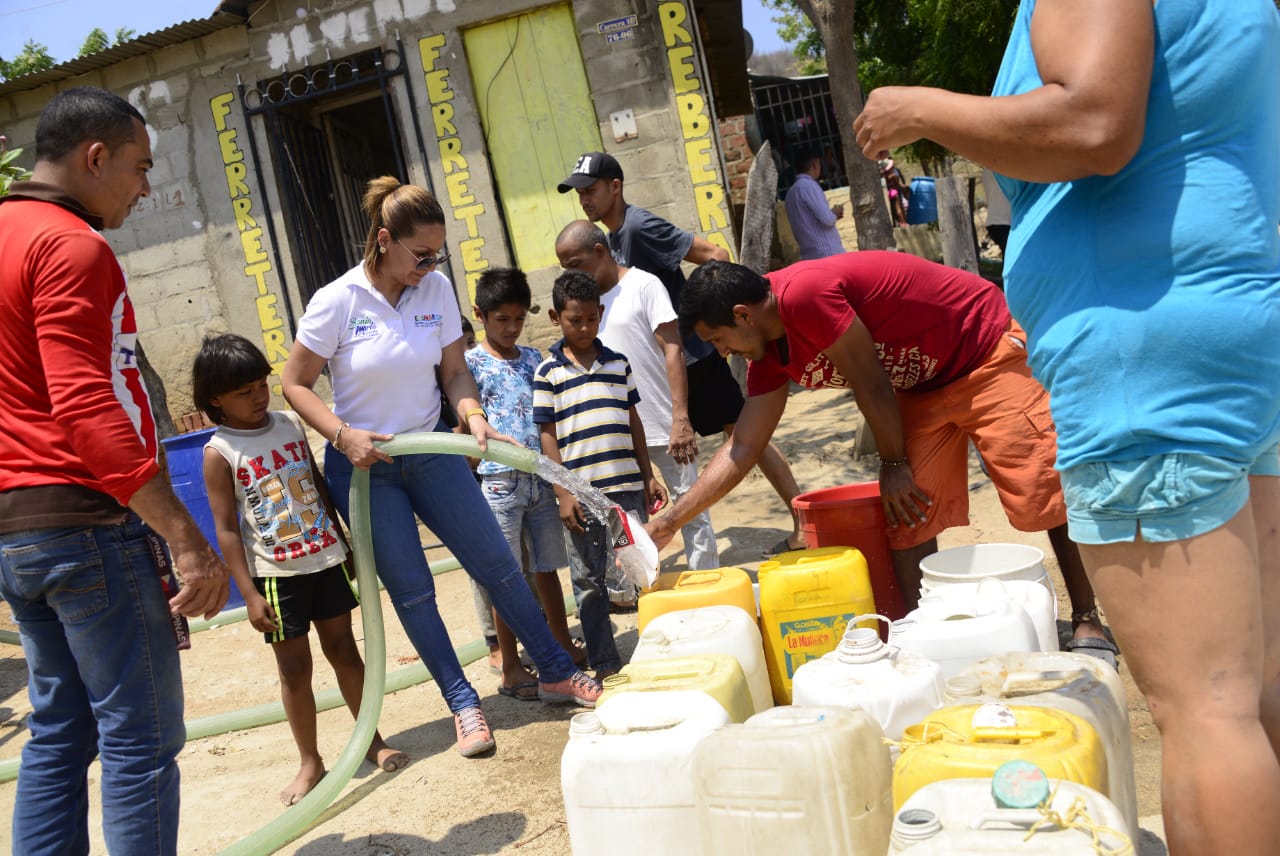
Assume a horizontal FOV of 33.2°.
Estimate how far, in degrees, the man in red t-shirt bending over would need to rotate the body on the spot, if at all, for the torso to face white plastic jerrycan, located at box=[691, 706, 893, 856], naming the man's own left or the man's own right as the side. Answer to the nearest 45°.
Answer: approximately 90° to the man's own left

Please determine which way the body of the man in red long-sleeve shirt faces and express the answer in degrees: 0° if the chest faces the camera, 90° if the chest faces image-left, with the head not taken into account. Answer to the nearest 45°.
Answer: approximately 225°

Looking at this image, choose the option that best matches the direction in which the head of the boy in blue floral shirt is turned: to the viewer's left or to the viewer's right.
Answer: to the viewer's right

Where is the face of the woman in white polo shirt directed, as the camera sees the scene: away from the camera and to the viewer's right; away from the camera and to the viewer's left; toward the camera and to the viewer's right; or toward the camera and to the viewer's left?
toward the camera and to the viewer's right

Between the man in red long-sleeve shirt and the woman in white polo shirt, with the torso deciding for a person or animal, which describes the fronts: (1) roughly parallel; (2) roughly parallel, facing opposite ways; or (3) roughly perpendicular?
roughly perpendicular

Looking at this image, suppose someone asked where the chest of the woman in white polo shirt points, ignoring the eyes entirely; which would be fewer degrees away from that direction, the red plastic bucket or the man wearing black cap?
the red plastic bucket

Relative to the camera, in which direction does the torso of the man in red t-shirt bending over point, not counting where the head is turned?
to the viewer's left

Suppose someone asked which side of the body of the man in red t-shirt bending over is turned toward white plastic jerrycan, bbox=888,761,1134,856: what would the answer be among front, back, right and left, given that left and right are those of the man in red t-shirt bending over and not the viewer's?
left
